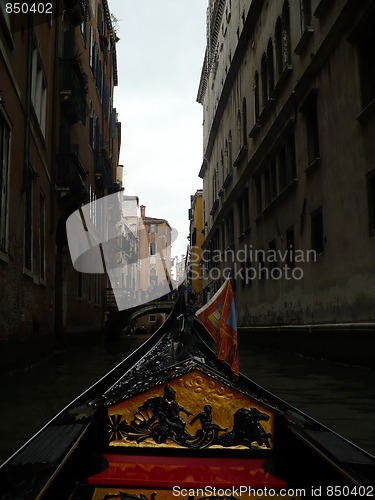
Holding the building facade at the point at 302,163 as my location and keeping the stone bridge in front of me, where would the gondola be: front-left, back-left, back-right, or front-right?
back-left

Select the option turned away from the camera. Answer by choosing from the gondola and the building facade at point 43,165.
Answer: the gondola

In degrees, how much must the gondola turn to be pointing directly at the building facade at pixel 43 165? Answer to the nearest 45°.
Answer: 0° — it already faces it

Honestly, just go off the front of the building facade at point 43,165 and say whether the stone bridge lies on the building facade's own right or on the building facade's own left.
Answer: on the building facade's own left

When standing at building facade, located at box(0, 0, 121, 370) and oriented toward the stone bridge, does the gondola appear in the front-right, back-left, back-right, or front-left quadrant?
back-right

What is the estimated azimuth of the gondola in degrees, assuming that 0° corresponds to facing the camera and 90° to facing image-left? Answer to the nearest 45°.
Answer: approximately 180°

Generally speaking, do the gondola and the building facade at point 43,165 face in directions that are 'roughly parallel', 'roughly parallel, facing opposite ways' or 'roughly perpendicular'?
roughly perpendicular

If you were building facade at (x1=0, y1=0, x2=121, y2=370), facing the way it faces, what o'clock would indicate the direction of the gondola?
The gondola is roughly at 3 o'clock from the building facade.

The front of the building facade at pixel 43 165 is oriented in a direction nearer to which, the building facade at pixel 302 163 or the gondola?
the building facade

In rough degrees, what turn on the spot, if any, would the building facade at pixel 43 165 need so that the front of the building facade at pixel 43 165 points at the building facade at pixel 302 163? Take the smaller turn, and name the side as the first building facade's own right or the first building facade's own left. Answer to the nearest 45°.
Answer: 0° — it already faces it

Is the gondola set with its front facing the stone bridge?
yes

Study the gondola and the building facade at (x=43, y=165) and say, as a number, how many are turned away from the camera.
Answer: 1

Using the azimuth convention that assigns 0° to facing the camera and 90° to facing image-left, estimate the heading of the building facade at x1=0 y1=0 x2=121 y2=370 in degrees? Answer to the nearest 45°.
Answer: approximately 270°
